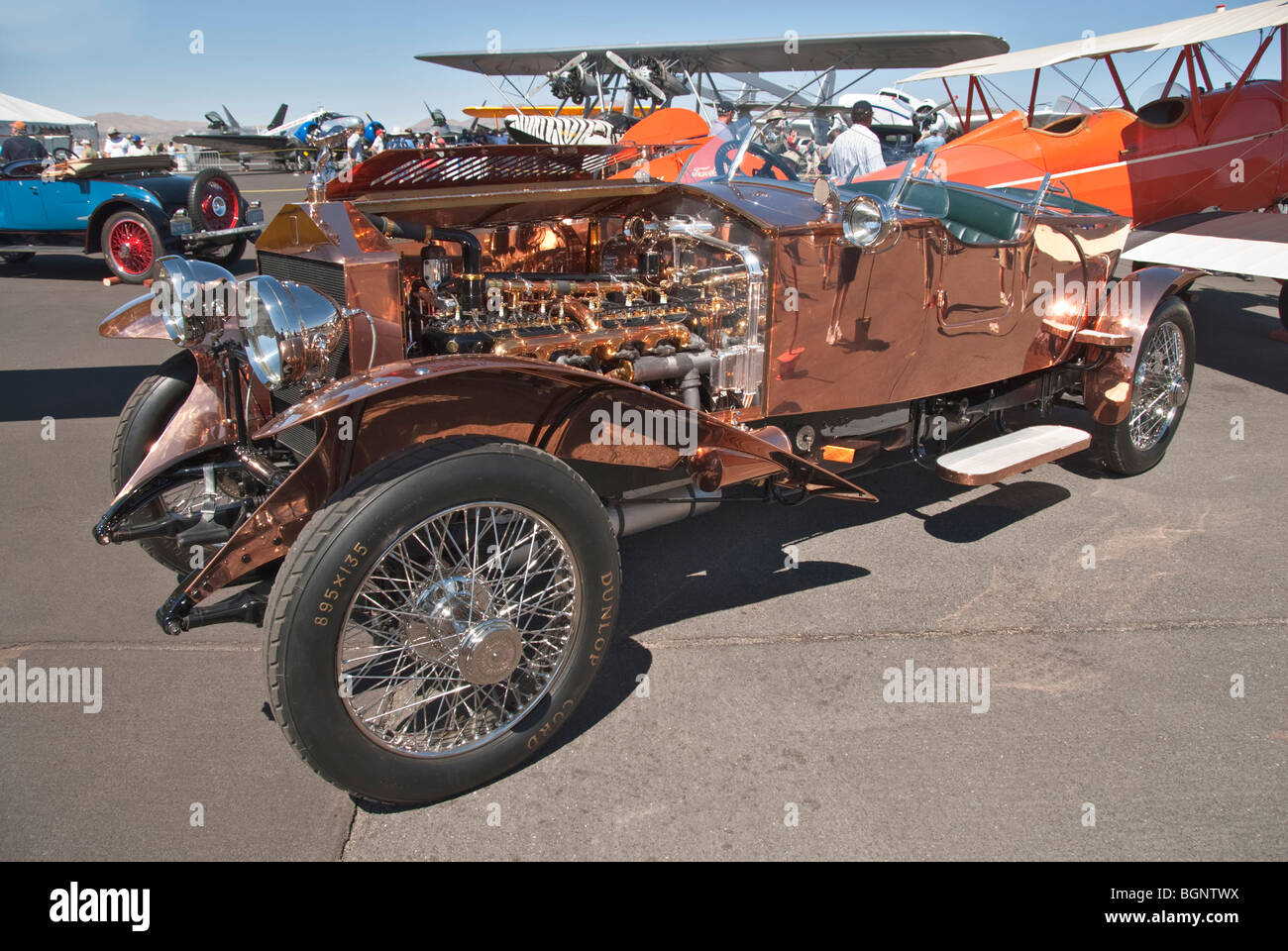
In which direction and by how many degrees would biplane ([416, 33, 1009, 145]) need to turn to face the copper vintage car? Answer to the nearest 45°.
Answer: approximately 45° to its left

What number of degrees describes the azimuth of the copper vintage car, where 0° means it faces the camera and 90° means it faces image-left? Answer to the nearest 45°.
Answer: approximately 45°

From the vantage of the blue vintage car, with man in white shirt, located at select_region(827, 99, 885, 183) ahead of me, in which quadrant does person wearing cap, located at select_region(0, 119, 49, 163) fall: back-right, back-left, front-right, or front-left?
back-left

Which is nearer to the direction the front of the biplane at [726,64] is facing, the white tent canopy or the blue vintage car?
the blue vintage car

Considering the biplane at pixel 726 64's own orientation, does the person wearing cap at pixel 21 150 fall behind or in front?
in front

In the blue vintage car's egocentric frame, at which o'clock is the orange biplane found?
The orange biplane is roughly at 6 o'clock from the blue vintage car.

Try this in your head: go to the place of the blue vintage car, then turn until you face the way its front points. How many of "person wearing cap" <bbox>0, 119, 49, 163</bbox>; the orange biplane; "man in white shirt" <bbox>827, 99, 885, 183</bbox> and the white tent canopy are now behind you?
2

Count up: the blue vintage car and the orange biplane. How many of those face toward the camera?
0

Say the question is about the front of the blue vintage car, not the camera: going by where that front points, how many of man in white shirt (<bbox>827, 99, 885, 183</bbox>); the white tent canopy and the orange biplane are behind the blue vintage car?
2

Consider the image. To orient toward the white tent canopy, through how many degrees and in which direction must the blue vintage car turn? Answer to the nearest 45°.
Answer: approximately 45° to its right
